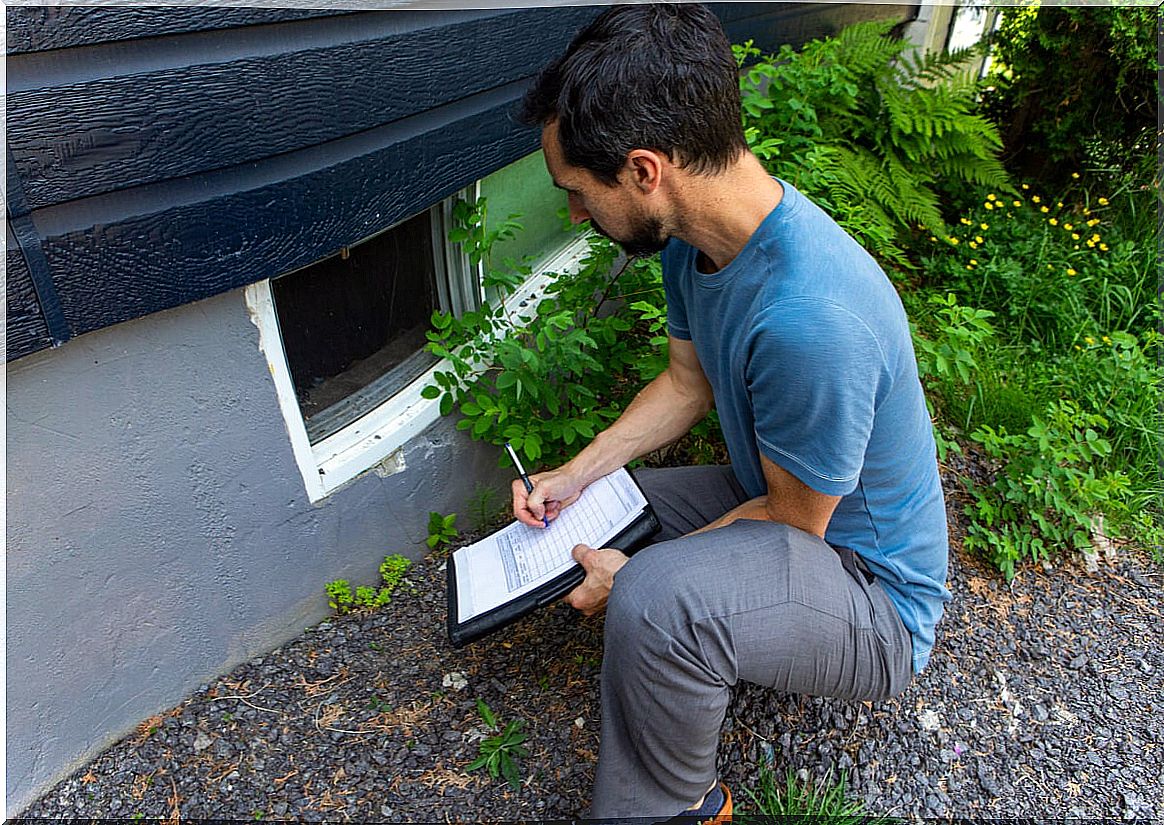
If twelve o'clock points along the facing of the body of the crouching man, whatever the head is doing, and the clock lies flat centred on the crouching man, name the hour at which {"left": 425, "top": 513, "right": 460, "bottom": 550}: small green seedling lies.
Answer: The small green seedling is roughly at 1 o'clock from the crouching man.

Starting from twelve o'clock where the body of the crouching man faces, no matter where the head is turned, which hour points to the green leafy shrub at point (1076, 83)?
The green leafy shrub is roughly at 4 o'clock from the crouching man.

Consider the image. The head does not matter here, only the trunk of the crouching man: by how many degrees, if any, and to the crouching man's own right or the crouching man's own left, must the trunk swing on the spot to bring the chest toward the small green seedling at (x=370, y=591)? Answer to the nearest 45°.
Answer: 0° — they already face it

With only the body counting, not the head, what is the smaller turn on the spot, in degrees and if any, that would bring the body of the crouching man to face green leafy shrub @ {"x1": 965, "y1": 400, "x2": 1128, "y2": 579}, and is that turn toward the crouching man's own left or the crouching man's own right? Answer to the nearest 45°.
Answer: approximately 135° to the crouching man's own right

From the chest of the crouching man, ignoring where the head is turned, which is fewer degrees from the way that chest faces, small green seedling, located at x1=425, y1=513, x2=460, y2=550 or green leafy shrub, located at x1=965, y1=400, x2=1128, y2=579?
the small green seedling

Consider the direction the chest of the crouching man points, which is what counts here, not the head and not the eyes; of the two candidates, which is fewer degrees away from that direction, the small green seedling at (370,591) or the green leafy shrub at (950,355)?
the small green seedling

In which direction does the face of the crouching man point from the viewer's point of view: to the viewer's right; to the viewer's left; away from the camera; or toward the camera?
to the viewer's left

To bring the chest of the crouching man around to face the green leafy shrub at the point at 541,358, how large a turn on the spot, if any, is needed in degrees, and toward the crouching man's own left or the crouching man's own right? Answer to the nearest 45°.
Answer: approximately 45° to the crouching man's own right

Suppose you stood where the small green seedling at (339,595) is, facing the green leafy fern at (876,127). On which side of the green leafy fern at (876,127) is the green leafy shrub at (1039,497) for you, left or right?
right

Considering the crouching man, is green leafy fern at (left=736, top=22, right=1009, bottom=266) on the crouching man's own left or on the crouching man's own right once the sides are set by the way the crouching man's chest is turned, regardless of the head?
on the crouching man's own right

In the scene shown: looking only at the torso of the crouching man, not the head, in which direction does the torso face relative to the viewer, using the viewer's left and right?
facing to the left of the viewer

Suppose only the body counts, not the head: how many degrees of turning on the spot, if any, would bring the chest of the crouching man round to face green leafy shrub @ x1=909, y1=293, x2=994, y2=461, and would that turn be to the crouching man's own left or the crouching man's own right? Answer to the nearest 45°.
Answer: approximately 135° to the crouching man's own right
